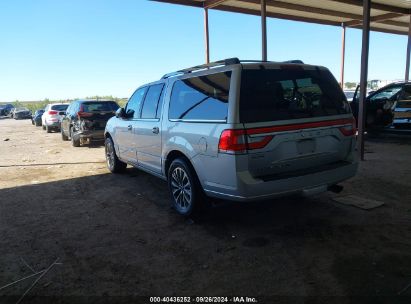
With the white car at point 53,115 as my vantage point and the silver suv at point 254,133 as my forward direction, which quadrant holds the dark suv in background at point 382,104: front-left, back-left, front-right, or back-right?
front-left

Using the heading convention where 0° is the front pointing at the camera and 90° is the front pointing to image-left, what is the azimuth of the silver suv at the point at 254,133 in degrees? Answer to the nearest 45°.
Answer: approximately 135°

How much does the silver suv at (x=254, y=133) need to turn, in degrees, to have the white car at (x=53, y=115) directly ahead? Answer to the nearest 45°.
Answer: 0° — it already faces it

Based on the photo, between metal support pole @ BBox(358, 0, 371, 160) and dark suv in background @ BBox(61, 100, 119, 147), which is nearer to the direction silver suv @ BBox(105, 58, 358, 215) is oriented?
the dark suv in background

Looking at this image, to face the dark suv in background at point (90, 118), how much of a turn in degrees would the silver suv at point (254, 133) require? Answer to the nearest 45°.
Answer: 0° — it already faces it

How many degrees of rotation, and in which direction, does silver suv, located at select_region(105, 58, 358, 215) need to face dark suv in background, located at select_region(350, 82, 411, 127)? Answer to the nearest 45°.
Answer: approximately 90° to its right

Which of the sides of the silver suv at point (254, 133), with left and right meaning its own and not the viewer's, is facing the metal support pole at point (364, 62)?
right

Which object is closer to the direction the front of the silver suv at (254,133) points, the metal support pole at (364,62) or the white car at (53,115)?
the white car
